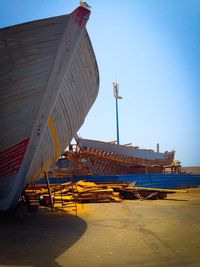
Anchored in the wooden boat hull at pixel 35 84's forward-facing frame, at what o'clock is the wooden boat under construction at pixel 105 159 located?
The wooden boat under construction is roughly at 8 o'clock from the wooden boat hull.

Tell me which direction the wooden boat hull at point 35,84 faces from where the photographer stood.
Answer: facing the viewer and to the right of the viewer
